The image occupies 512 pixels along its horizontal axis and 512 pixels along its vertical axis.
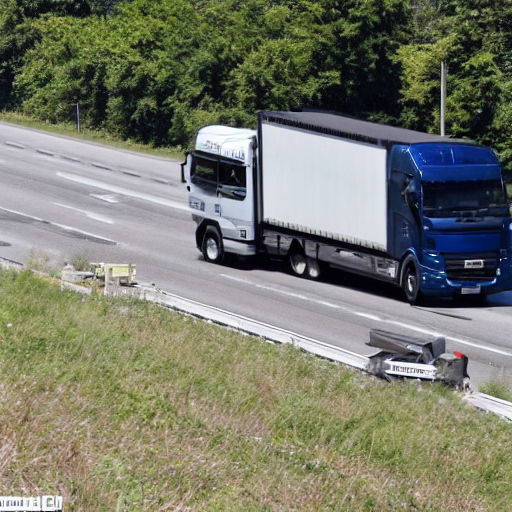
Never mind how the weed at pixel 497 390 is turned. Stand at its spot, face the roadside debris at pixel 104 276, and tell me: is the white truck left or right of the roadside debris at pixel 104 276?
right

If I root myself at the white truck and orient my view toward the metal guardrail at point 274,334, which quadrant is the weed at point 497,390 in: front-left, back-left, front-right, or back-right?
front-left
